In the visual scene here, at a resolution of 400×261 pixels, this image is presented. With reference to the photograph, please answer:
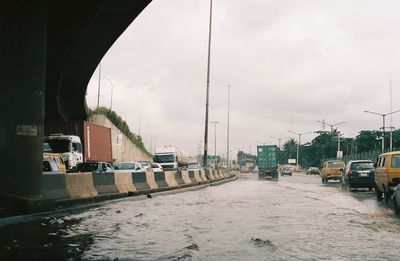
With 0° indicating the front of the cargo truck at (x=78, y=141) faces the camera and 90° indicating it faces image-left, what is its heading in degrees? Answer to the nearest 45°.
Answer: approximately 45°

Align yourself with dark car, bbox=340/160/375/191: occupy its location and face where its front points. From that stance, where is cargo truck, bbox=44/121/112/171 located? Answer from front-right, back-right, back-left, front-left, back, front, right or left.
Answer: left

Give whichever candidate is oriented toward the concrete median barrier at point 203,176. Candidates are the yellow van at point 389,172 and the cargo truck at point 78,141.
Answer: the yellow van

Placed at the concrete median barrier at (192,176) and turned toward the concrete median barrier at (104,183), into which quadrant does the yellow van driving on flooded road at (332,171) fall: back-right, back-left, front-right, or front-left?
back-left

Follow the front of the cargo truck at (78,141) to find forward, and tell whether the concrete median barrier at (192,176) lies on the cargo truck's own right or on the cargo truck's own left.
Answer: on the cargo truck's own left

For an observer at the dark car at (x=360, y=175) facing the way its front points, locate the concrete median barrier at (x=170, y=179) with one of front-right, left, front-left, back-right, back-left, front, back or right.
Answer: left

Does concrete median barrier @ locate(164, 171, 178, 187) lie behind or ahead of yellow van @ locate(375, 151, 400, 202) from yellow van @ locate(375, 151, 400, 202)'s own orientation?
ahead

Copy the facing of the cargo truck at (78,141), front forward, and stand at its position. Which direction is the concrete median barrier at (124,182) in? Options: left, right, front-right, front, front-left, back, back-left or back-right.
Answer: front-left

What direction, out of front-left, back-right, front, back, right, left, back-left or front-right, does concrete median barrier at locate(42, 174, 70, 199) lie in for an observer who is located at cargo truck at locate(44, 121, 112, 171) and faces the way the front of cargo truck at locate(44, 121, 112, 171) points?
front-left

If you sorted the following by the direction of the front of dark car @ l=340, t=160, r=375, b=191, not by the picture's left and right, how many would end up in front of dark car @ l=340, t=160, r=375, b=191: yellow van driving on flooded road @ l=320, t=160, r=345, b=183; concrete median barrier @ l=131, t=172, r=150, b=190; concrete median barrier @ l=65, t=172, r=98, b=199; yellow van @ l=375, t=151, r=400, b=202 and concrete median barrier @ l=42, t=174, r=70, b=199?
1

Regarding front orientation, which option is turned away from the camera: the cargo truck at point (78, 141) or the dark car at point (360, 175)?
the dark car

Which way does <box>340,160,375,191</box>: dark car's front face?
away from the camera

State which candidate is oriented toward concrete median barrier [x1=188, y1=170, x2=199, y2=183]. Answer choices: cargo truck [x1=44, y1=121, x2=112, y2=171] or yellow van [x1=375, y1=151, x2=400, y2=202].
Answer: the yellow van

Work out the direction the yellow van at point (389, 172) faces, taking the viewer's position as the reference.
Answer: facing away from the viewer and to the left of the viewer

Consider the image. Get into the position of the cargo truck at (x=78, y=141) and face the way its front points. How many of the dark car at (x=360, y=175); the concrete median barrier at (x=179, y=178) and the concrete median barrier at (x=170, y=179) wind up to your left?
3

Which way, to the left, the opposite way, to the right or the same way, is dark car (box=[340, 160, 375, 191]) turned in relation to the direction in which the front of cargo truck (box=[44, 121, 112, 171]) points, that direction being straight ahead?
the opposite way

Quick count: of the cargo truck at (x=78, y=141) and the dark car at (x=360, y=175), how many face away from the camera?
1
